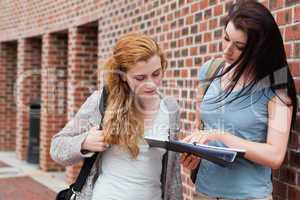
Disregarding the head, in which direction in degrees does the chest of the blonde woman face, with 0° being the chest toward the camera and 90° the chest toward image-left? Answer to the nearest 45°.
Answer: approximately 315°

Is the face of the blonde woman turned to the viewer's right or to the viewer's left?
to the viewer's right
